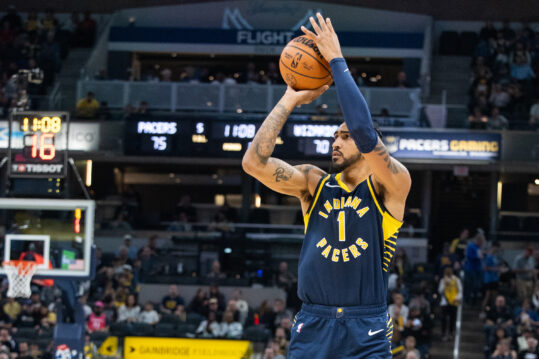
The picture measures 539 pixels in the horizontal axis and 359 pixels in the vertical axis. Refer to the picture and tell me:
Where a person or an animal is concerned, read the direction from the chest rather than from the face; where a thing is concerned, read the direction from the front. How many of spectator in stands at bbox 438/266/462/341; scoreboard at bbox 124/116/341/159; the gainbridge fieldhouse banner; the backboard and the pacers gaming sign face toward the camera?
5

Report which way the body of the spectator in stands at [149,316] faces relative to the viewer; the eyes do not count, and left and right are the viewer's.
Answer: facing the viewer

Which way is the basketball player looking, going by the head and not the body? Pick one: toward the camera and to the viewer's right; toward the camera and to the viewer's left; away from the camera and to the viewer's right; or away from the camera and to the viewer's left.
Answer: toward the camera and to the viewer's left

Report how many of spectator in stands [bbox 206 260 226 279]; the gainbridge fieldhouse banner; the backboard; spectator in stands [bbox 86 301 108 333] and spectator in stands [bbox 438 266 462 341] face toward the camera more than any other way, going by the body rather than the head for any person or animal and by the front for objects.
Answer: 5

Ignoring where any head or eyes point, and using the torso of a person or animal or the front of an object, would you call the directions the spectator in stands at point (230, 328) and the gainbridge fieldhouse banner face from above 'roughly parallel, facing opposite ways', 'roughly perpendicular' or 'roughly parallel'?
roughly parallel

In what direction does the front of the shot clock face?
toward the camera

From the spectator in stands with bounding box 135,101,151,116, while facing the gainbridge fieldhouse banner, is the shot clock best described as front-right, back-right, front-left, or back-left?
front-right

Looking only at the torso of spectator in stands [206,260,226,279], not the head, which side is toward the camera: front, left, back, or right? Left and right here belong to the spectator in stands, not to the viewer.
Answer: front

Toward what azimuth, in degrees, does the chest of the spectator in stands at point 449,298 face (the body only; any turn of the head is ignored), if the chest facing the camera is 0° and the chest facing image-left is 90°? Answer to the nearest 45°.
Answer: approximately 0°

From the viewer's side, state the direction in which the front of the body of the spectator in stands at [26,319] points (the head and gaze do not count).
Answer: toward the camera
